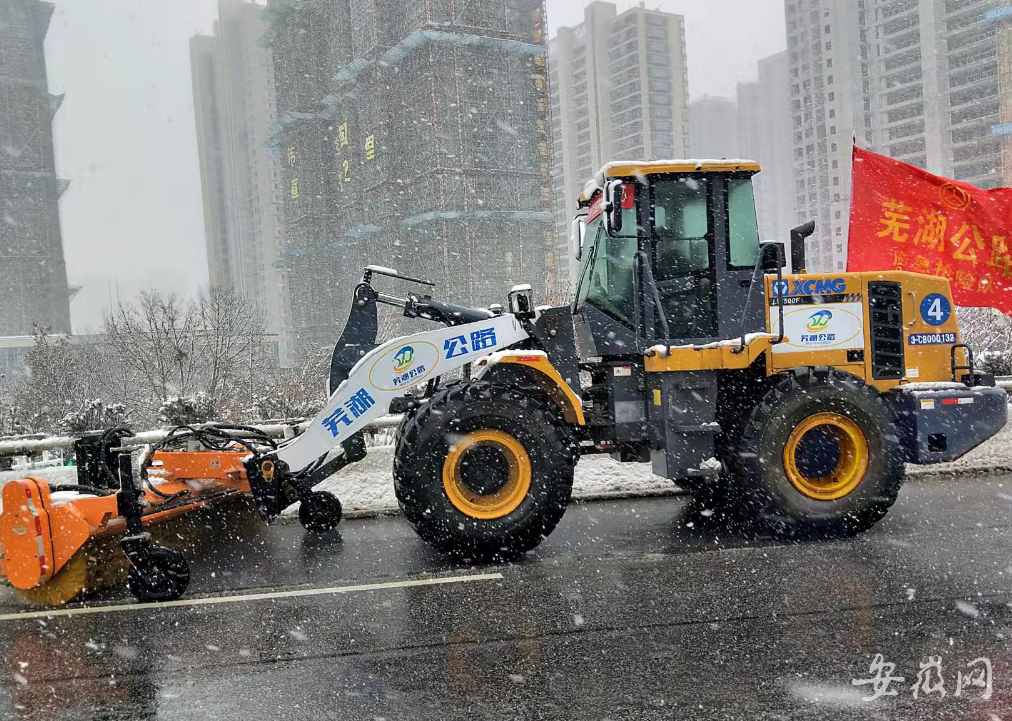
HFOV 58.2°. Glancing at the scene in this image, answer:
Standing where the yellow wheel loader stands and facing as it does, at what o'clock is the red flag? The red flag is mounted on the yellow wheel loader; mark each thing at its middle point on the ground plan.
The red flag is roughly at 5 o'clock from the yellow wheel loader.

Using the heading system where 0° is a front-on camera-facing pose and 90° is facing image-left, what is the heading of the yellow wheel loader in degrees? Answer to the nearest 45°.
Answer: approximately 90°

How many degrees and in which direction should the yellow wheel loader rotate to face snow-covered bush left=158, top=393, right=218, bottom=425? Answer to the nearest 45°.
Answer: approximately 45° to its right

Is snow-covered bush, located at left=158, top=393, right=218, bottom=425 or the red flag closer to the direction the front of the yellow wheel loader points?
the snow-covered bush
